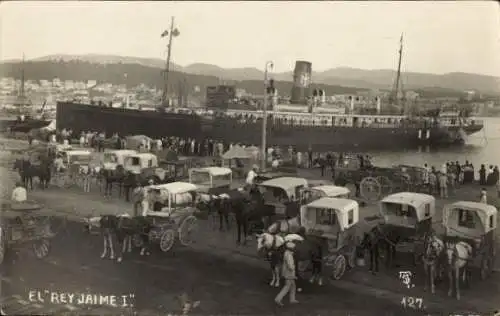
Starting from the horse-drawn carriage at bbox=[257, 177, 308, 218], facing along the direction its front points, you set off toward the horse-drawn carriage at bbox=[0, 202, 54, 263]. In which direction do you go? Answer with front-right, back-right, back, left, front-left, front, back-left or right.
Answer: front-right

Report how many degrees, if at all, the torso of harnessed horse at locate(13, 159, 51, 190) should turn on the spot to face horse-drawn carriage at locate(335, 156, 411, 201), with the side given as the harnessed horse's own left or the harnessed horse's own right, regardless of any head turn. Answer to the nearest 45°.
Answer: approximately 135° to the harnessed horse's own left

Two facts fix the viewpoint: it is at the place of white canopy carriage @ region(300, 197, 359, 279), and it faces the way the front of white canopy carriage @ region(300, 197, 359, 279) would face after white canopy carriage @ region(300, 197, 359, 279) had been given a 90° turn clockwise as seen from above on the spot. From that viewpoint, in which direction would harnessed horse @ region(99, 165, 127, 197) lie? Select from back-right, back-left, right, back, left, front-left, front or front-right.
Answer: front-left

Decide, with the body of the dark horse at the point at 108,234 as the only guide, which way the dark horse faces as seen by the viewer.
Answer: to the viewer's left

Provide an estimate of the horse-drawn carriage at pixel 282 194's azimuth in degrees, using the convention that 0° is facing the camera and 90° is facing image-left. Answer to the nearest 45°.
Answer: approximately 45°

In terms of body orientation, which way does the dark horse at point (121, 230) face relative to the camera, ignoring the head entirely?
to the viewer's left

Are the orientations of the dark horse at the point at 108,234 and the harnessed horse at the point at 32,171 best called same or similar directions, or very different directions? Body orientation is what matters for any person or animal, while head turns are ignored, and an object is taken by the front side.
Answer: same or similar directions

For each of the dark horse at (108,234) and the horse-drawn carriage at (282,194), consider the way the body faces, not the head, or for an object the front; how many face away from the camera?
0

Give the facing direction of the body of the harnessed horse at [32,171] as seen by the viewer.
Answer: to the viewer's left

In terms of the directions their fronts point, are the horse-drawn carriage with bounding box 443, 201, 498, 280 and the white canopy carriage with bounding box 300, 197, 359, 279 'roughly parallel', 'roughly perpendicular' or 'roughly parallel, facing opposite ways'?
roughly parallel
